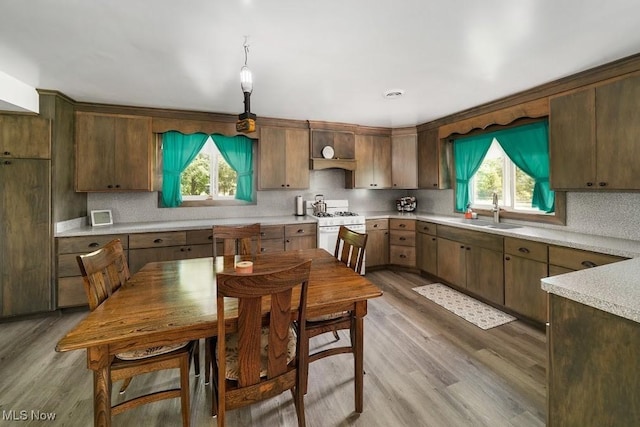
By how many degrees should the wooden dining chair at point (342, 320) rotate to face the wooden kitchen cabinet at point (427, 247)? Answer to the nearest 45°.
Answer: approximately 180°

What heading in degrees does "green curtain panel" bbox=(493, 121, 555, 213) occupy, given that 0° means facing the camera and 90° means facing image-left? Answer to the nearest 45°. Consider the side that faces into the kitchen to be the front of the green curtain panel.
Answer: approximately 45°

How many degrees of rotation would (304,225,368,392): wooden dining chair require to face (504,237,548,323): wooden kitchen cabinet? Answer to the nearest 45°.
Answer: approximately 180°

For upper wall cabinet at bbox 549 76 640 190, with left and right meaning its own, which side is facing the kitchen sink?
right

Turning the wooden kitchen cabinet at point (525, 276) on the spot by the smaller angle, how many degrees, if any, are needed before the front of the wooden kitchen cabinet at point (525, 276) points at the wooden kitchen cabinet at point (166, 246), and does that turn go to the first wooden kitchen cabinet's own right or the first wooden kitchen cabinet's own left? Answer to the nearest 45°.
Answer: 0° — it already faces it

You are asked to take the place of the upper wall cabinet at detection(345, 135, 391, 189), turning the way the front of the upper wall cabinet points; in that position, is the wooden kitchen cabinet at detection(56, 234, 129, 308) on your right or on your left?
on your right

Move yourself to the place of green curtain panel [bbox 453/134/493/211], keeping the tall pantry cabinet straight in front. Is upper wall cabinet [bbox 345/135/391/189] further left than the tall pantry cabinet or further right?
right

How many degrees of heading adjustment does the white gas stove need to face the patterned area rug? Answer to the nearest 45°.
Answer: approximately 45° to its left

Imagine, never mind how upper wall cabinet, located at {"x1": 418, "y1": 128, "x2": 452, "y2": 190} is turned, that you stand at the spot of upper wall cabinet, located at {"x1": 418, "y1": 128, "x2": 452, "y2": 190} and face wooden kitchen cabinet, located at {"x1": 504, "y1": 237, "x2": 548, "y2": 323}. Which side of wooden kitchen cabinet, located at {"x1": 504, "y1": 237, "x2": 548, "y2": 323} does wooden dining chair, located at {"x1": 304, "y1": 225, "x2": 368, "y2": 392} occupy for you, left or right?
right
